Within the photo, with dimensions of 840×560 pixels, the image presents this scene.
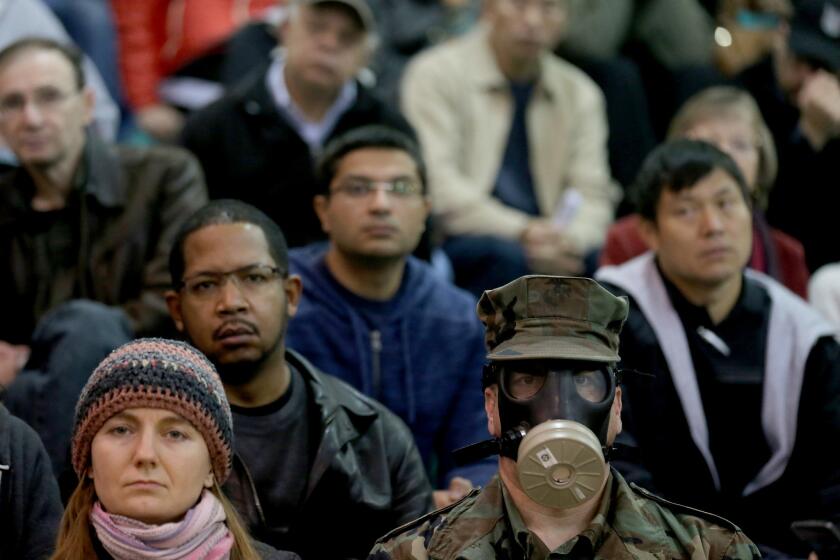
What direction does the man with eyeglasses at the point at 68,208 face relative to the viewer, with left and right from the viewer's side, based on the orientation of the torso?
facing the viewer and to the left of the viewer

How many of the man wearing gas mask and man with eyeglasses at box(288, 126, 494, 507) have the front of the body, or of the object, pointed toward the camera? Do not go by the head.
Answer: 2

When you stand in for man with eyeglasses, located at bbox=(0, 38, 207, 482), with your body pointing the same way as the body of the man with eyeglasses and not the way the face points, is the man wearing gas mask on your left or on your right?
on your left

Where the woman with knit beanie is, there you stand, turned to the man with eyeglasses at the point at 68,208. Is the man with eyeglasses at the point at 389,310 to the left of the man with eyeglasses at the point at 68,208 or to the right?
right
